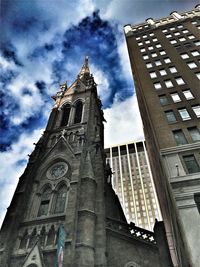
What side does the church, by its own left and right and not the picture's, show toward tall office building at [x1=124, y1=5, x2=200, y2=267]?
left

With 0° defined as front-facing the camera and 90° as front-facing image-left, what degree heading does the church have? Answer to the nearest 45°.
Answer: approximately 45°
